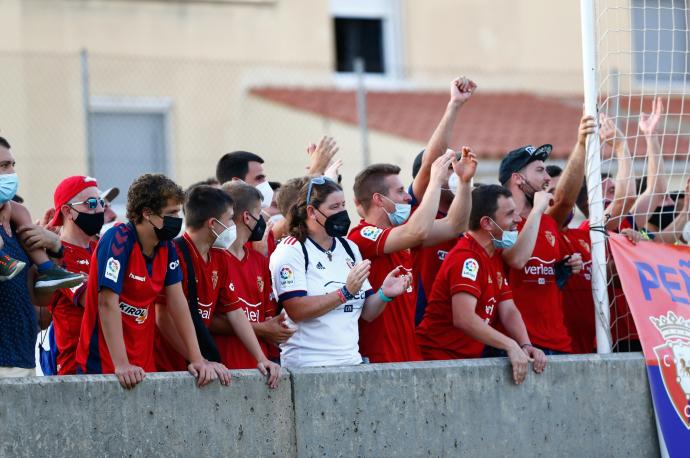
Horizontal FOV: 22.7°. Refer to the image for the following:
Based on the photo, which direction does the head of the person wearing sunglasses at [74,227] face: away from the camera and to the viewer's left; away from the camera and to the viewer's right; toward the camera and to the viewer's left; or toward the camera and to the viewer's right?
toward the camera and to the viewer's right

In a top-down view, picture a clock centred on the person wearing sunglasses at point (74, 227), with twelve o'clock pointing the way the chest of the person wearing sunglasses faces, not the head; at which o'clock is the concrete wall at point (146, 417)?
The concrete wall is roughly at 1 o'clock from the person wearing sunglasses.

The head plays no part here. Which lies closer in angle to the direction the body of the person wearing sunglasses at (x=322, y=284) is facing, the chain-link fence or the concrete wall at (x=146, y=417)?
the concrete wall

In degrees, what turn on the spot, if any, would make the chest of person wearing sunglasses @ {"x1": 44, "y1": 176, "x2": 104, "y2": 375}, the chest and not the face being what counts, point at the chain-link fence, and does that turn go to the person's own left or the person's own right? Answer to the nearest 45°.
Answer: approximately 135° to the person's own left

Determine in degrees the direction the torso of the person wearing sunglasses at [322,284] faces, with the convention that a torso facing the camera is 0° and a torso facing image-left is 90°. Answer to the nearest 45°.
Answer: approximately 315°

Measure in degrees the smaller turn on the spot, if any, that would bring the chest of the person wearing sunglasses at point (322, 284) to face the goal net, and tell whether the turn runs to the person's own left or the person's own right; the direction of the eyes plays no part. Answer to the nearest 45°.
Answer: approximately 90° to the person's own left

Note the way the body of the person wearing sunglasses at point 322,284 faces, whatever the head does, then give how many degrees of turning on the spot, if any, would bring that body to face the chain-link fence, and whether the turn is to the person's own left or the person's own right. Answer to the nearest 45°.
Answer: approximately 135° to the person's own left

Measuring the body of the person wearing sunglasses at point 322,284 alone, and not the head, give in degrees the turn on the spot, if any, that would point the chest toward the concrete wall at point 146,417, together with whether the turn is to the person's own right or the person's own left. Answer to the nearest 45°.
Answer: approximately 90° to the person's own right

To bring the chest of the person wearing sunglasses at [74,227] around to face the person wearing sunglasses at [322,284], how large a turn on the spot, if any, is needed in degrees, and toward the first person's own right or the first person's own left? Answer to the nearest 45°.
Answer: approximately 45° to the first person's own left

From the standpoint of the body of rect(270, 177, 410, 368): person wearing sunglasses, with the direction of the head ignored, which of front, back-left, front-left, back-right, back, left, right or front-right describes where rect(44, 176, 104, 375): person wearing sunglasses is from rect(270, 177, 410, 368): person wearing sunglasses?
back-right

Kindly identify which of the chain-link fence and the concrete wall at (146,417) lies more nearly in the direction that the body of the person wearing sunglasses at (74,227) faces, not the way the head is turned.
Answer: the concrete wall
